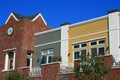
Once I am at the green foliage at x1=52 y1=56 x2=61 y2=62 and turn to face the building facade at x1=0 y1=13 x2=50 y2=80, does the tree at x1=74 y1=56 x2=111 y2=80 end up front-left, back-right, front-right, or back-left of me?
back-left

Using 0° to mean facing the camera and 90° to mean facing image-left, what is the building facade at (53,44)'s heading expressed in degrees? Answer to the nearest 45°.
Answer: approximately 45°

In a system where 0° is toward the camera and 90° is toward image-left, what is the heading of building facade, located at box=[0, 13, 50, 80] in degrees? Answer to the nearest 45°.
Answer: approximately 45°

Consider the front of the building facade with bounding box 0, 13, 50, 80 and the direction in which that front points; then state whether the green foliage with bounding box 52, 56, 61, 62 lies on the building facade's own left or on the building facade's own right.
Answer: on the building facade's own left

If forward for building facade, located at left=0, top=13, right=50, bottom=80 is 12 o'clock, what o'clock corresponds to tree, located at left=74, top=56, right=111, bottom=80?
The tree is roughly at 10 o'clock from the building facade.
